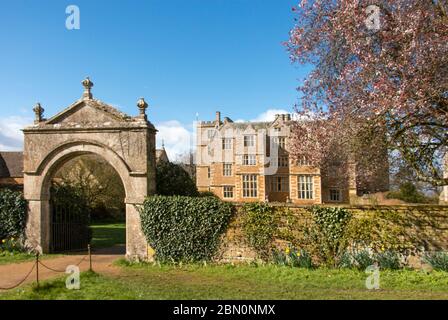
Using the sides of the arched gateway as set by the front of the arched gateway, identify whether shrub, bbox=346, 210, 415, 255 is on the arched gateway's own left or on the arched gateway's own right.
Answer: on the arched gateway's own left

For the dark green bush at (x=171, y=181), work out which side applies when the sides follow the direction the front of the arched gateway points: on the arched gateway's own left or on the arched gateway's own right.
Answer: on the arched gateway's own left

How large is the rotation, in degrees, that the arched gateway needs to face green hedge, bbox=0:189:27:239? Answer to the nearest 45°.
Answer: approximately 135° to its right

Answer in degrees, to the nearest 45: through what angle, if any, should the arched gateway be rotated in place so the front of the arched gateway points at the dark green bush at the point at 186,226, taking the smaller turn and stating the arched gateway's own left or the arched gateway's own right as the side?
approximately 45° to the arched gateway's own left

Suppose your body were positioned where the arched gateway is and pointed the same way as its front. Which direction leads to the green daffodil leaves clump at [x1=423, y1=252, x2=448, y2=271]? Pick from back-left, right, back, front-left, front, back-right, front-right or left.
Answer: front-left

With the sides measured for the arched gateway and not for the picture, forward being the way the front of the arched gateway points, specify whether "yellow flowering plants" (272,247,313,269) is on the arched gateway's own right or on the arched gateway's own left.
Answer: on the arched gateway's own left

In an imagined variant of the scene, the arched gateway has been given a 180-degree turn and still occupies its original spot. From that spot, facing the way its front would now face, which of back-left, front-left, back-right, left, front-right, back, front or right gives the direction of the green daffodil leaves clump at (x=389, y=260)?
back-right

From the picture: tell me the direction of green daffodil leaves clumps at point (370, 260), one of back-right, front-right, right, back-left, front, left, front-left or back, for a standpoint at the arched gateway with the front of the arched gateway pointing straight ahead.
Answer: front-left

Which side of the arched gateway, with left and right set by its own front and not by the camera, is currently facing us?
front
